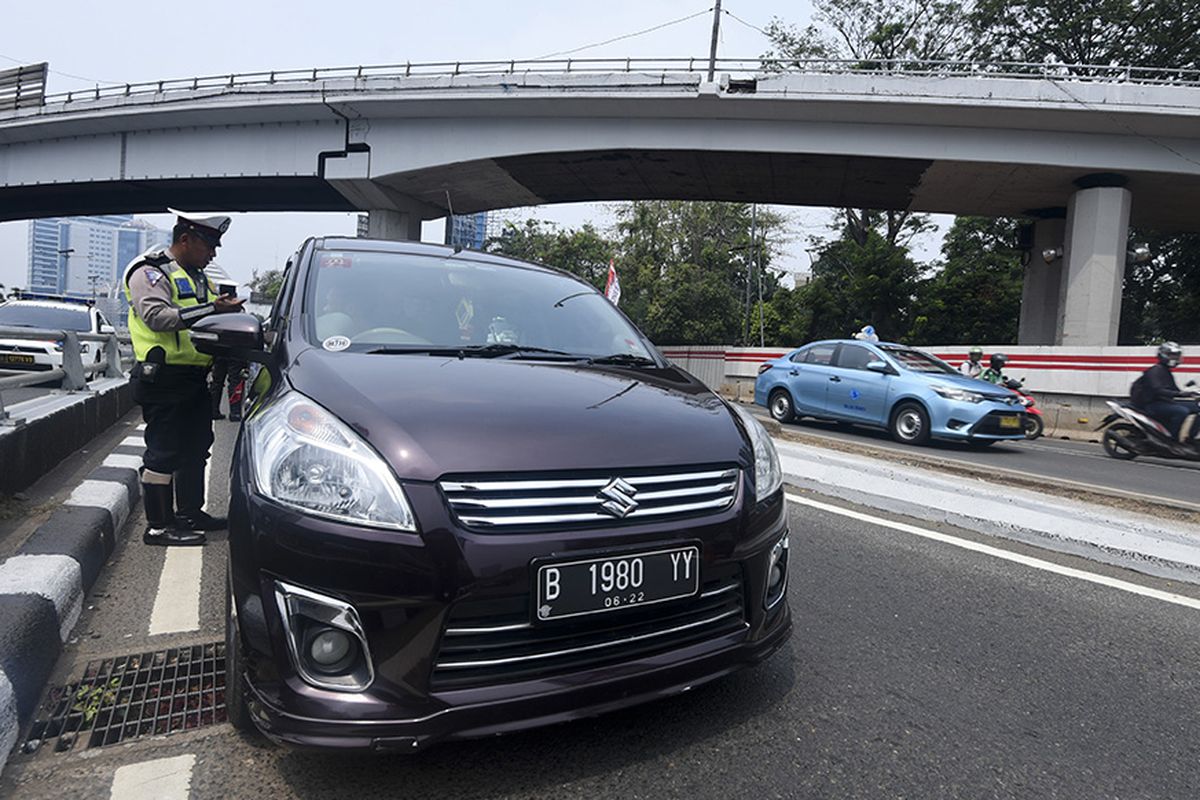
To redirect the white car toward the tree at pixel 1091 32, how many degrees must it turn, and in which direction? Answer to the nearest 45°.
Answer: approximately 135° to its left

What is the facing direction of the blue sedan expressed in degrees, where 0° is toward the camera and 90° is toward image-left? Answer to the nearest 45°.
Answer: approximately 315°

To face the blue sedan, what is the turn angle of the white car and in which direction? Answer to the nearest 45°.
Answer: approximately 90° to its left

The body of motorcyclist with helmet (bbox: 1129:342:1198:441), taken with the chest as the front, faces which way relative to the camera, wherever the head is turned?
to the viewer's right

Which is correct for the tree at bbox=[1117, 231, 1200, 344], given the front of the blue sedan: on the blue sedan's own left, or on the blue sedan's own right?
on the blue sedan's own left

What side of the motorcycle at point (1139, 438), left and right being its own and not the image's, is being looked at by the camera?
right

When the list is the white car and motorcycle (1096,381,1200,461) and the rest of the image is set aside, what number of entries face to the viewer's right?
1

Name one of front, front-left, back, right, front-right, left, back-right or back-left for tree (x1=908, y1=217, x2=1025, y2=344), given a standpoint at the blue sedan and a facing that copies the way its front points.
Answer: back-left
